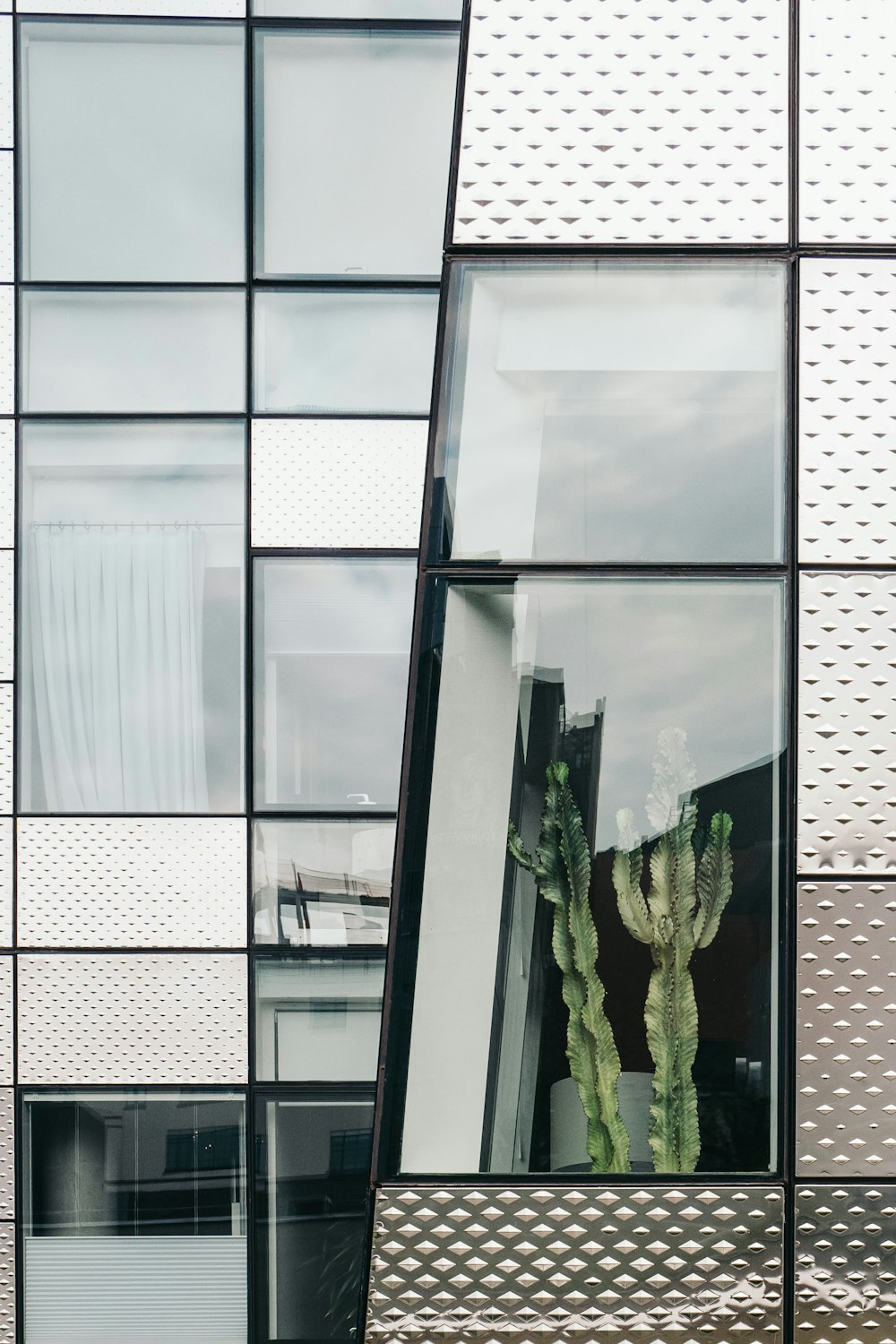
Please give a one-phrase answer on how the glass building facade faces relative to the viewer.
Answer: facing the viewer
